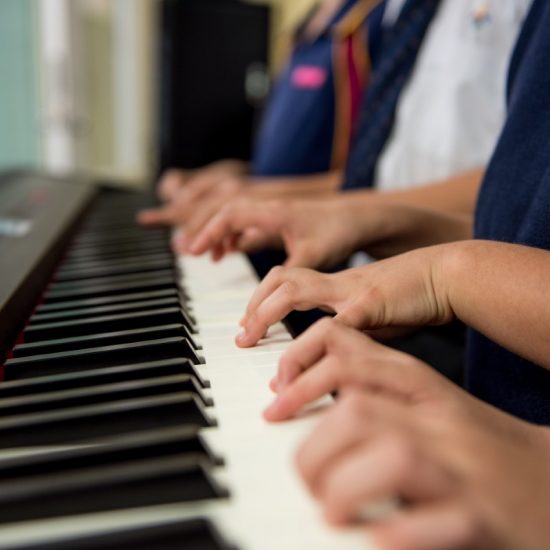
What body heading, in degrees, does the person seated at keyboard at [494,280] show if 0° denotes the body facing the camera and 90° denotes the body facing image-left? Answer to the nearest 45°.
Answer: approximately 90°

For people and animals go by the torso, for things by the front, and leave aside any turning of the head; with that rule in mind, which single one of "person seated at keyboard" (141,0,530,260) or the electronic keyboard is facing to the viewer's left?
the person seated at keyboard

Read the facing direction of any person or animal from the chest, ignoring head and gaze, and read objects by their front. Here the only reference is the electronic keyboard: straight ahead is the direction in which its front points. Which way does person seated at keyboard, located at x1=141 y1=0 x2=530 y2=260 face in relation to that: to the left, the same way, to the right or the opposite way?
the opposite way

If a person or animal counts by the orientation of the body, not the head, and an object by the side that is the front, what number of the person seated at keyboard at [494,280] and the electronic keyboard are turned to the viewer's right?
1

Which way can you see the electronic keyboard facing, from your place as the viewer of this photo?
facing to the right of the viewer

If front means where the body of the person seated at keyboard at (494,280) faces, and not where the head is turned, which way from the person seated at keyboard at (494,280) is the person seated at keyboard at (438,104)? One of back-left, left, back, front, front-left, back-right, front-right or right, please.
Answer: right

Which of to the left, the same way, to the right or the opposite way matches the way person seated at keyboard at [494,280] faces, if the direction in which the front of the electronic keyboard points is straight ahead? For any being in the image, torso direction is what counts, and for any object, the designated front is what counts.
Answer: the opposite way

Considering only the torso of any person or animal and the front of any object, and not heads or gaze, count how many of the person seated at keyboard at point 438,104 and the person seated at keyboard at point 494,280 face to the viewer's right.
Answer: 0

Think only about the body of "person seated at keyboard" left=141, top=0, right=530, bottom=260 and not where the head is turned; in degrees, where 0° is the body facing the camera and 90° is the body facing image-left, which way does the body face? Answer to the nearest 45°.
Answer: approximately 90°
